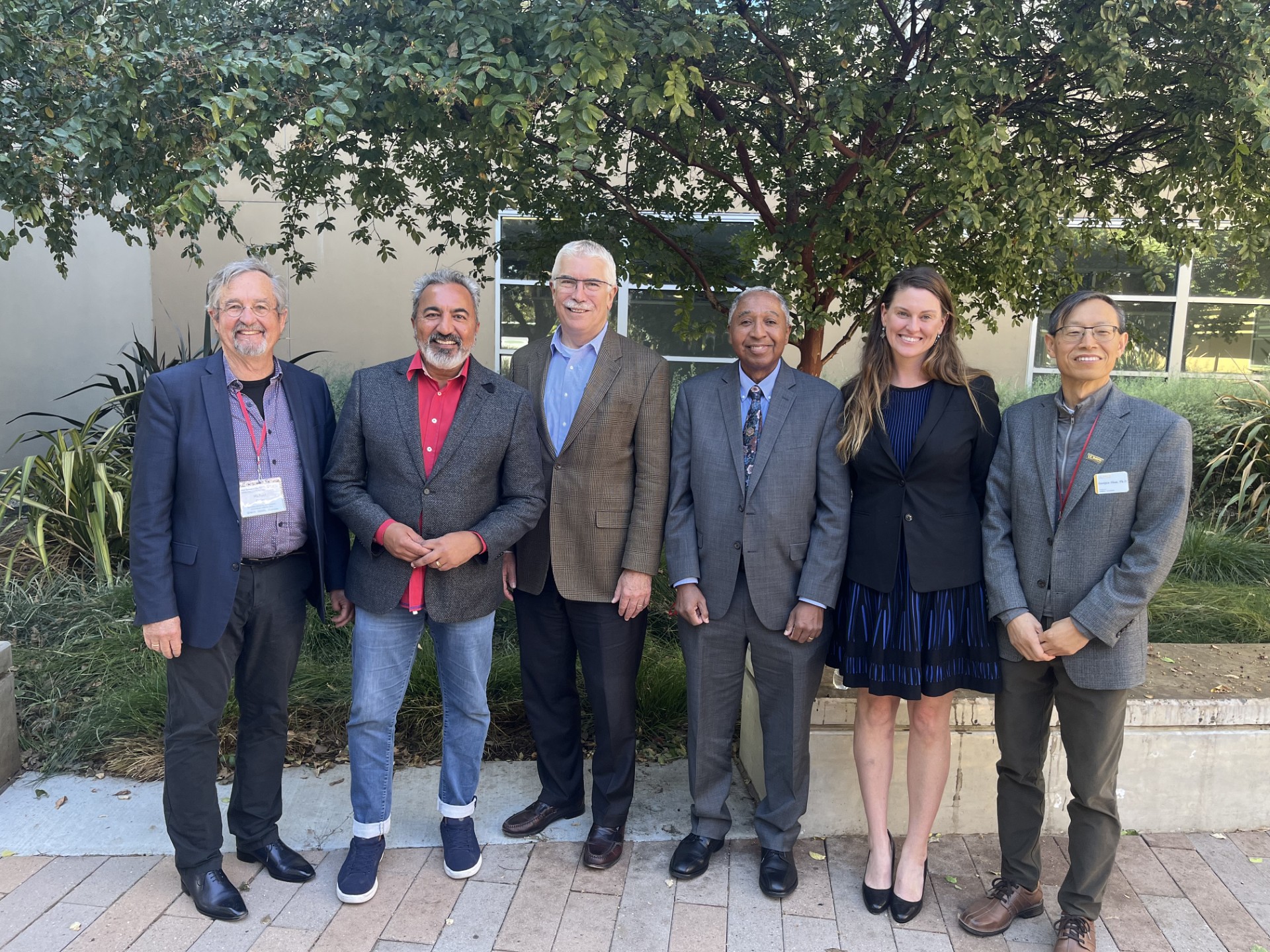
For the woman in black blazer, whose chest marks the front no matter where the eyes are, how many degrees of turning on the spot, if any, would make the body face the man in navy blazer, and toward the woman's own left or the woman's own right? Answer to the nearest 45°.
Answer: approximately 90° to the woman's own right

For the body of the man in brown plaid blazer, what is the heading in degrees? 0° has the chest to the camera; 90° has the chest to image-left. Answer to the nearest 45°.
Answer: approximately 45°

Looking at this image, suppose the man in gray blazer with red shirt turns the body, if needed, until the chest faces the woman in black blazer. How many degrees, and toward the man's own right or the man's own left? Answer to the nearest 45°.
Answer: approximately 90° to the man's own left

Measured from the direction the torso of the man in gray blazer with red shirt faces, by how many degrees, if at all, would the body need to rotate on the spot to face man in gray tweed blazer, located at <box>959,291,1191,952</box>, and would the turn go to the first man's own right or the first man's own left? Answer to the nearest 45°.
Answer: approximately 90° to the first man's own left

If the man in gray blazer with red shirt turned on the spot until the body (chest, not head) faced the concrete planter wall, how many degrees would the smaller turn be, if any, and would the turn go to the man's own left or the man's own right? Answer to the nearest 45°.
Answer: approximately 90° to the man's own left
